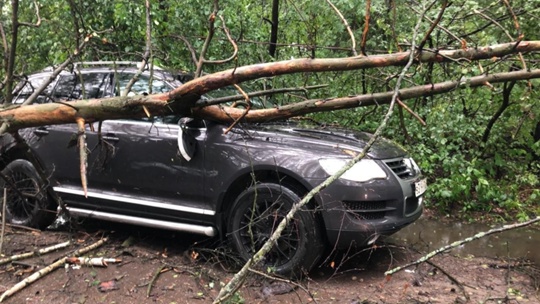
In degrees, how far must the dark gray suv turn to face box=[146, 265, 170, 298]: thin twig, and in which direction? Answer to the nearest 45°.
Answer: approximately 90° to its right

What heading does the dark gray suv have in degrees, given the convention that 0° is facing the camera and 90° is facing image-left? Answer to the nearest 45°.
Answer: approximately 315°

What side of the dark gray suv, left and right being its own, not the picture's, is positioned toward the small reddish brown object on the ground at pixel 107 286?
right
